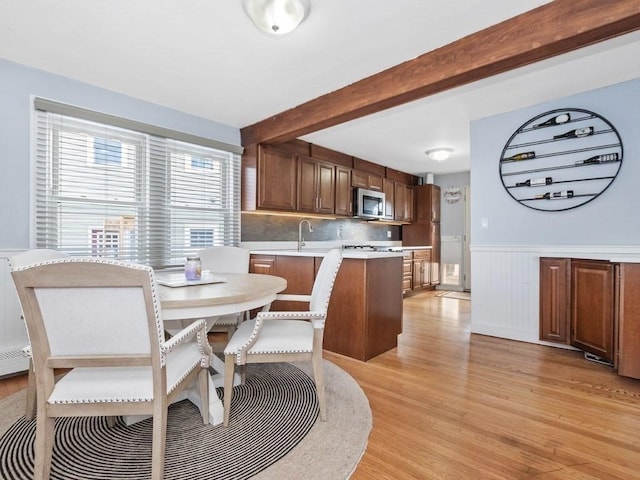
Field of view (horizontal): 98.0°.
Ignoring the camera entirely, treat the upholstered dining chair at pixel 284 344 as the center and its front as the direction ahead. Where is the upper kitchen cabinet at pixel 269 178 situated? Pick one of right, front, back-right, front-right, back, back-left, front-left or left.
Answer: right

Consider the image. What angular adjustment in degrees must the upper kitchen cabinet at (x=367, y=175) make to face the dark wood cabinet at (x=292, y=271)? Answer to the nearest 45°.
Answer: approximately 45° to its right

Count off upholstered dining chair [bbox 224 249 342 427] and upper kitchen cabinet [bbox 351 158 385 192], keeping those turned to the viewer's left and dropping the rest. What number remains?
1

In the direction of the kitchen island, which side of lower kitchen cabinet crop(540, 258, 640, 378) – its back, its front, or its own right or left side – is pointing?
front

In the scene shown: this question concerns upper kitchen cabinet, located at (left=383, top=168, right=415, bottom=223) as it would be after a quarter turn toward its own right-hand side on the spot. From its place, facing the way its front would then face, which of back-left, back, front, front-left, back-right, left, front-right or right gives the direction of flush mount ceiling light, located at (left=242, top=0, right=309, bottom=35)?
front-left

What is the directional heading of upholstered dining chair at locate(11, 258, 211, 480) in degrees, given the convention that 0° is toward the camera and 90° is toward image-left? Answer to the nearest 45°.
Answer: approximately 225°

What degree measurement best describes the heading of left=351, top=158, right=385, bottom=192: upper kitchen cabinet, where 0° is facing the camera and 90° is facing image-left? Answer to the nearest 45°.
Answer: approximately 315°

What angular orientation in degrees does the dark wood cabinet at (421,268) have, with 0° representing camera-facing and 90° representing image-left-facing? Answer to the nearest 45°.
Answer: approximately 315°

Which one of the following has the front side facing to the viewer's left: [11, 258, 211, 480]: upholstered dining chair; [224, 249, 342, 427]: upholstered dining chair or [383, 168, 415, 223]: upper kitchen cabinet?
[224, 249, 342, 427]: upholstered dining chair

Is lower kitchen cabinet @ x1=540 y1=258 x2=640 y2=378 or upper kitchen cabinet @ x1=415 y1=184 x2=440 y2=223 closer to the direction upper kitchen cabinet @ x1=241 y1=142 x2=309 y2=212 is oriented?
the lower kitchen cabinet

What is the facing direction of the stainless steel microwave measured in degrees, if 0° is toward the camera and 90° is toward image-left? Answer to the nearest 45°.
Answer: approximately 315°

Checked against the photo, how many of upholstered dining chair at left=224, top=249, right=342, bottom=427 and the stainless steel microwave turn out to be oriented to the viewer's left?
1

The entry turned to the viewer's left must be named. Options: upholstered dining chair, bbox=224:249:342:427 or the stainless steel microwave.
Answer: the upholstered dining chair
